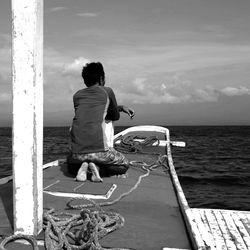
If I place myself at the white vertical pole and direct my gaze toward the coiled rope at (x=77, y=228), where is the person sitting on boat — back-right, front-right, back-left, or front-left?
front-left

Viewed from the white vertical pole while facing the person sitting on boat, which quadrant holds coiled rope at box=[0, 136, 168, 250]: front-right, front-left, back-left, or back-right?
front-right

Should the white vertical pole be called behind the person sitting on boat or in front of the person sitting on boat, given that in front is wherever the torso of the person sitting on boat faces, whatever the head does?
behind

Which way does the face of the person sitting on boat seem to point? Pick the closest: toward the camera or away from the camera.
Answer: away from the camera

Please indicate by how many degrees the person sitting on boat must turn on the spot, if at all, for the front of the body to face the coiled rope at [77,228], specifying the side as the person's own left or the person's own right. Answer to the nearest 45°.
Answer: approximately 135° to the person's own right

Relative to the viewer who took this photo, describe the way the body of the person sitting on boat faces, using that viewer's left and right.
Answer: facing away from the viewer and to the right of the viewer
